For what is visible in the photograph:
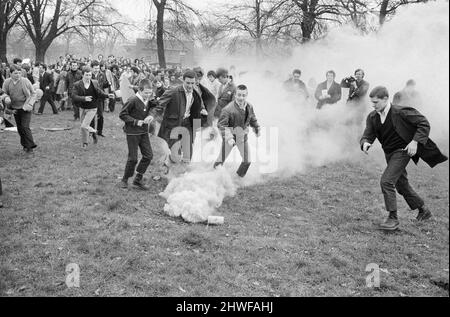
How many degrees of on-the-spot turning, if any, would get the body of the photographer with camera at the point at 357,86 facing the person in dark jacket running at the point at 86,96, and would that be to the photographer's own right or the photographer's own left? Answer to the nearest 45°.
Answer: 0° — they already face them

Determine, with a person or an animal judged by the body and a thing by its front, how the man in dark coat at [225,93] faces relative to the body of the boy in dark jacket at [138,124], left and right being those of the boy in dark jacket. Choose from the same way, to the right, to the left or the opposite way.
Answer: to the right

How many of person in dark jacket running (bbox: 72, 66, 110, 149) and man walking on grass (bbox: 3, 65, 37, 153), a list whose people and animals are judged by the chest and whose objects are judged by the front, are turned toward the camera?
2

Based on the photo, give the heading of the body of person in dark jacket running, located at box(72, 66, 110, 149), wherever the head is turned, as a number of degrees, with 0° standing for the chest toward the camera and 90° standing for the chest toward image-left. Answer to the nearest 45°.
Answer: approximately 0°

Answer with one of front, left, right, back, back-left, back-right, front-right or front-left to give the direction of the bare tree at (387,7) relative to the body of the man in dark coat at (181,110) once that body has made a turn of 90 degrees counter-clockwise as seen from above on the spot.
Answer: front

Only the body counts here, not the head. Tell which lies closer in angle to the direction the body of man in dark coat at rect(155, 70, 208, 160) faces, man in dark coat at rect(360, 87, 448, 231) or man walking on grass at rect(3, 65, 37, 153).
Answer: the man in dark coat

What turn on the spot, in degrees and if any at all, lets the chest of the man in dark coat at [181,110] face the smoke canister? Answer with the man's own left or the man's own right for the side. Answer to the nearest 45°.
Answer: approximately 45° to the man's own right

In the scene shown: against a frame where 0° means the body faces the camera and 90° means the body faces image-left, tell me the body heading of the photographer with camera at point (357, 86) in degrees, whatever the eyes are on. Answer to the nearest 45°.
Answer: approximately 45°

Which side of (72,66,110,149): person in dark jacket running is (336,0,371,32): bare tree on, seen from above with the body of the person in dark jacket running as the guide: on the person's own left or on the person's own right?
on the person's own left

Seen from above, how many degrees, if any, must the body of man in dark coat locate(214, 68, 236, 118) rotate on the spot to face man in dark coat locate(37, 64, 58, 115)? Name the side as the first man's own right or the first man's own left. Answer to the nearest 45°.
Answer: approximately 90° to the first man's own right

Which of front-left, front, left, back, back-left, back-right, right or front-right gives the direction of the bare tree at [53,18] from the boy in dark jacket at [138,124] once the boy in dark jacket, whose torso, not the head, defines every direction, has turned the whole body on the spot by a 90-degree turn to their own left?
front-left
